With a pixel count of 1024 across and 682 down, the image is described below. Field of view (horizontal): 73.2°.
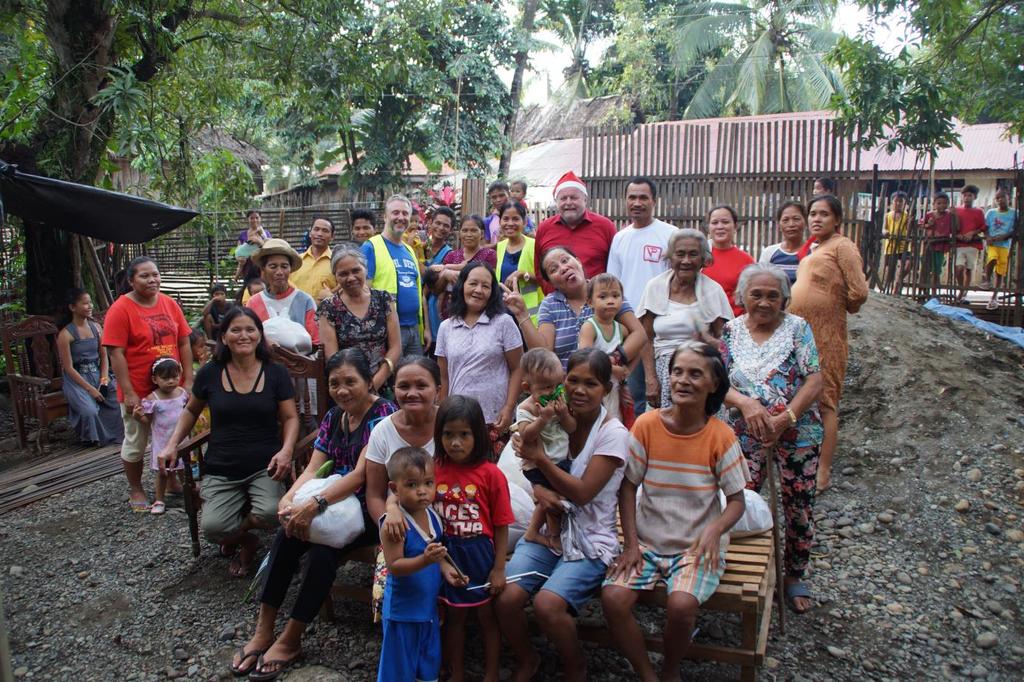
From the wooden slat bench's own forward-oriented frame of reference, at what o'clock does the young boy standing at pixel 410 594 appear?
The young boy standing is roughly at 3 o'clock from the wooden slat bench.

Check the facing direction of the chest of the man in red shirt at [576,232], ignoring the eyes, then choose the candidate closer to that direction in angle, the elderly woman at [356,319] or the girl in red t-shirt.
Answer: the girl in red t-shirt

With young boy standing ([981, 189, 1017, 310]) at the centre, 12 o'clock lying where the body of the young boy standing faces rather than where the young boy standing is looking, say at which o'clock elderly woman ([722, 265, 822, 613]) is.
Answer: The elderly woman is roughly at 12 o'clock from the young boy standing.

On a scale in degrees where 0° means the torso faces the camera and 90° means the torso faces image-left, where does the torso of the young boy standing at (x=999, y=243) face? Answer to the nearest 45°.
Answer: approximately 0°

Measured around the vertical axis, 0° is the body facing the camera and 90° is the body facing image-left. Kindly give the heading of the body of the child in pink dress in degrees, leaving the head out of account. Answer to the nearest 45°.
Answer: approximately 0°
